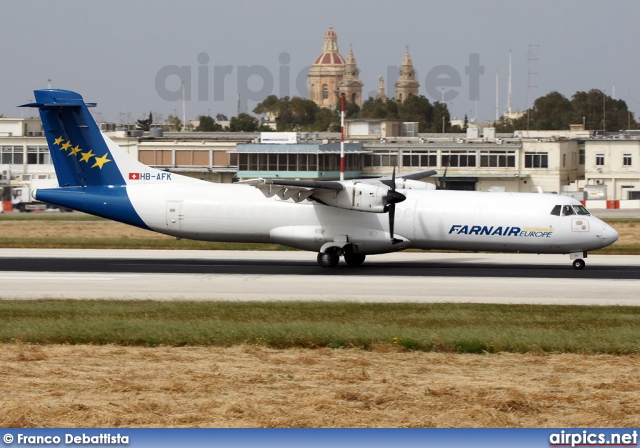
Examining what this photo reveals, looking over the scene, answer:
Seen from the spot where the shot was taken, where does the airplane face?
facing to the right of the viewer
